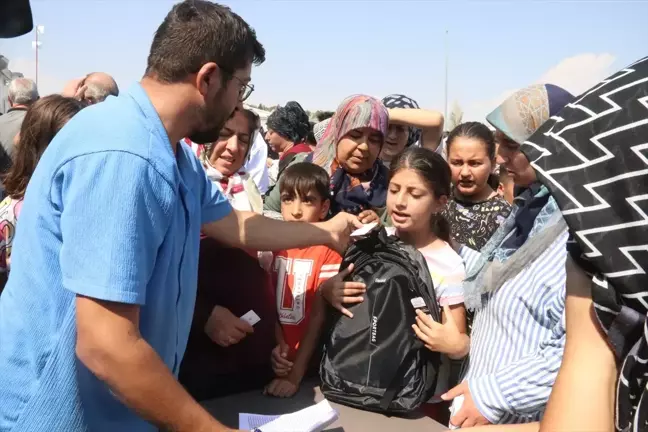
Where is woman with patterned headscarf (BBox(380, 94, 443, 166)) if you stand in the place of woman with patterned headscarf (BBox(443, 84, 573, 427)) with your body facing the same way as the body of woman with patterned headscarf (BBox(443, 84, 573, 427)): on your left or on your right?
on your right

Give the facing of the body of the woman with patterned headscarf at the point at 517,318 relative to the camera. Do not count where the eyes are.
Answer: to the viewer's left

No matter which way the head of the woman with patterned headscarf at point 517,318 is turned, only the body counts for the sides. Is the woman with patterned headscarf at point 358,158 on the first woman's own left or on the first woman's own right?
on the first woman's own right

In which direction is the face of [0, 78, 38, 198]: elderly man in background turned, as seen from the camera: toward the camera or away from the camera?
away from the camera

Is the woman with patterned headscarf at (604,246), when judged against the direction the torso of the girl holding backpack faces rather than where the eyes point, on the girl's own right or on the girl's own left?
on the girl's own left

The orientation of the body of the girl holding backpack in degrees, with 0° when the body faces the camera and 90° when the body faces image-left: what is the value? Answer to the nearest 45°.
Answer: approximately 45°
